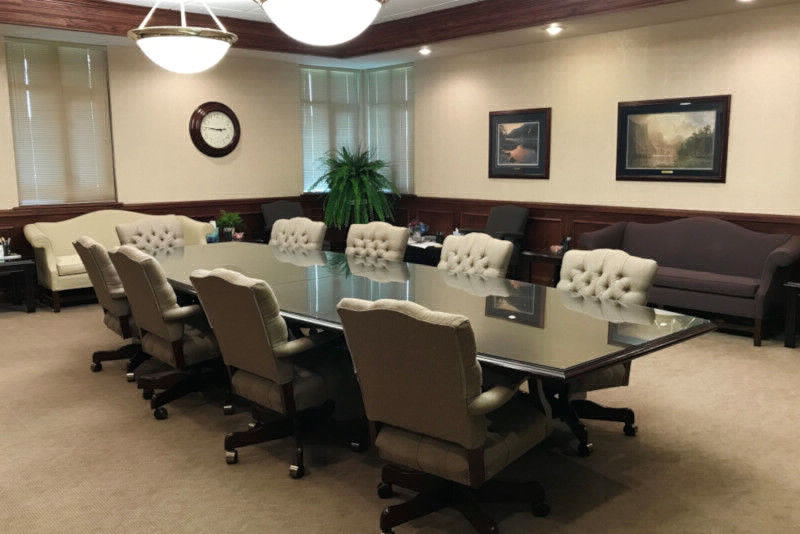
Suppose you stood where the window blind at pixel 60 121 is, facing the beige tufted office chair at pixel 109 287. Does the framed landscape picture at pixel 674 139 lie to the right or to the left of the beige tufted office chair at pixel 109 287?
left

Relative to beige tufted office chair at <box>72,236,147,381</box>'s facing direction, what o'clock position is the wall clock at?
The wall clock is roughly at 11 o'clock from the beige tufted office chair.

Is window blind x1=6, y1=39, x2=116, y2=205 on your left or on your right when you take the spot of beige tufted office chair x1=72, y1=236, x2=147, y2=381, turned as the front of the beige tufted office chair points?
on your left

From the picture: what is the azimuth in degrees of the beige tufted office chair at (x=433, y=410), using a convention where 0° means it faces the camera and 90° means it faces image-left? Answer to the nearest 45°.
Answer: approximately 225°

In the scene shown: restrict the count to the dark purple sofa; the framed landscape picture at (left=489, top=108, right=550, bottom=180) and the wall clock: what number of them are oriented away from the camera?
0

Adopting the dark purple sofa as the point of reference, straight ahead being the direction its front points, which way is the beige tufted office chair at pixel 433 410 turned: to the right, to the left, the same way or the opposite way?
the opposite way

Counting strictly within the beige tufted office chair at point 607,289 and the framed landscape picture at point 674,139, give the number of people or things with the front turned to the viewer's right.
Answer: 0

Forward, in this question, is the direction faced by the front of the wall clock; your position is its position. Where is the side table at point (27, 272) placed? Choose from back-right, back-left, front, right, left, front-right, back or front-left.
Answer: right

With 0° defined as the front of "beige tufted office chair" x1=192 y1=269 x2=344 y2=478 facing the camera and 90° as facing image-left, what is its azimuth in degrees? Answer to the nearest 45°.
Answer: approximately 225°

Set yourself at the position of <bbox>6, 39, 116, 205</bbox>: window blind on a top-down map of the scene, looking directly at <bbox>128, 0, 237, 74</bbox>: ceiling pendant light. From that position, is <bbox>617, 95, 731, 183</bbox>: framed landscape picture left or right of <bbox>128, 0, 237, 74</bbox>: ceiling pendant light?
left

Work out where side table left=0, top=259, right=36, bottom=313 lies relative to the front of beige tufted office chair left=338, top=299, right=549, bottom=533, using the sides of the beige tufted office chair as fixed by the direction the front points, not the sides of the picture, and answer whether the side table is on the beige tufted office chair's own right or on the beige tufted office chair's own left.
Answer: on the beige tufted office chair's own left

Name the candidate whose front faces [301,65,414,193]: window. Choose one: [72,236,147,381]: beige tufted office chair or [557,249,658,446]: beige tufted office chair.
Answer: [72,236,147,381]: beige tufted office chair

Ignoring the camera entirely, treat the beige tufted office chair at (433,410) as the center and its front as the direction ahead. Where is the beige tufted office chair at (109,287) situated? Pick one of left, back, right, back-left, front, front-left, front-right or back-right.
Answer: left

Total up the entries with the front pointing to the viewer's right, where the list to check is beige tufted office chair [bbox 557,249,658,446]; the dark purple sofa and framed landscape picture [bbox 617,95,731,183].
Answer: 0
